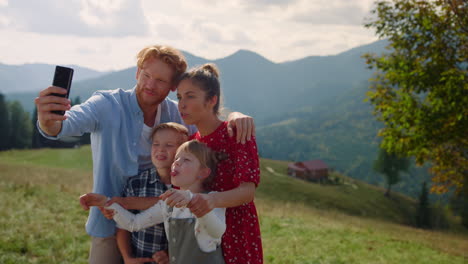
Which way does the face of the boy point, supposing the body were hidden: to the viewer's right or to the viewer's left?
to the viewer's left

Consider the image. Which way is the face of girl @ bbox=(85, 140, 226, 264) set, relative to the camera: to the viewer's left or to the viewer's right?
to the viewer's left

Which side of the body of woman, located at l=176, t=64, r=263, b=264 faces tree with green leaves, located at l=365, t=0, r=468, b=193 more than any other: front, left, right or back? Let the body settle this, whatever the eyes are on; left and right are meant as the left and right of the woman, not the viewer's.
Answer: back

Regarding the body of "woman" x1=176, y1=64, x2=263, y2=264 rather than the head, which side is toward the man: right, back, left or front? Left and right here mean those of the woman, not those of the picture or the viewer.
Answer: right

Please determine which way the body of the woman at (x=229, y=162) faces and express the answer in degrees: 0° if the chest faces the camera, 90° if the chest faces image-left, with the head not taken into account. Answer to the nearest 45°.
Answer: approximately 45°

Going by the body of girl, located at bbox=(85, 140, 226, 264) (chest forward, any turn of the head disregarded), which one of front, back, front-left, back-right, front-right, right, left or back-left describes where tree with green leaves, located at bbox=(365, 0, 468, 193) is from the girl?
back

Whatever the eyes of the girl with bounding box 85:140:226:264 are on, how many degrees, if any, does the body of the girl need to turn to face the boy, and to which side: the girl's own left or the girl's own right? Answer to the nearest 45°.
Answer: approximately 90° to the girl's own right
